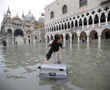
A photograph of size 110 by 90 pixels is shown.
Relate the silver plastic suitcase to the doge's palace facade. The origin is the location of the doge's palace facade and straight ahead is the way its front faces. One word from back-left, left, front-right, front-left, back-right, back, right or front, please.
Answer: front-left

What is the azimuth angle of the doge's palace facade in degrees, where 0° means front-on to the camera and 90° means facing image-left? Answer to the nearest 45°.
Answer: approximately 45°
